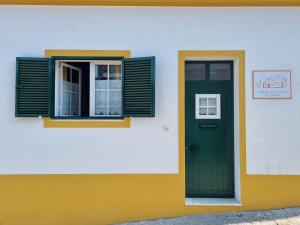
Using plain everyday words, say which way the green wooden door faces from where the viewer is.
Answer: facing the viewer

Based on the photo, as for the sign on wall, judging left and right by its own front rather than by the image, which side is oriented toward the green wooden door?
right

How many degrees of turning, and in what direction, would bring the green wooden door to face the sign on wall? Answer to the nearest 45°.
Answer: approximately 90° to its left

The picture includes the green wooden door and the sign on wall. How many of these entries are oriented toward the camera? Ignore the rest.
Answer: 2

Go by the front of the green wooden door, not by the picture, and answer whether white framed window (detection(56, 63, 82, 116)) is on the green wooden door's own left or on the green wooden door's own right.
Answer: on the green wooden door's own right

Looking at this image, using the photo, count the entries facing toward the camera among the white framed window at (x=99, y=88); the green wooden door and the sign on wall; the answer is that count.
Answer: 3

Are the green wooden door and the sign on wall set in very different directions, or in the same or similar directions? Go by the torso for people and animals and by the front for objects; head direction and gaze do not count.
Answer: same or similar directions

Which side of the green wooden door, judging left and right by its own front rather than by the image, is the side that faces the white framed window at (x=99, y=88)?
right

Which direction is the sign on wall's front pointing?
toward the camera

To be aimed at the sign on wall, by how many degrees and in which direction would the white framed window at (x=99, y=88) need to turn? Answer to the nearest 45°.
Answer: approximately 90° to its left

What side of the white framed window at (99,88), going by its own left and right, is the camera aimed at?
front

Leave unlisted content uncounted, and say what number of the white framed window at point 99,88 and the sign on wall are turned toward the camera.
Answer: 2

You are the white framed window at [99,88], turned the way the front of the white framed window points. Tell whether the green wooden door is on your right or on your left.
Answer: on your left
